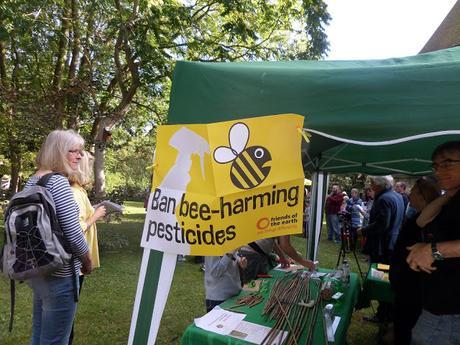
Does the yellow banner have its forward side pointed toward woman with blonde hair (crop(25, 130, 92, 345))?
no

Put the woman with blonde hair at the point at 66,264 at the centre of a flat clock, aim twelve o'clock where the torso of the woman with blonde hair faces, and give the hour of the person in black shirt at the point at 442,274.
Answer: The person in black shirt is roughly at 1 o'clock from the woman with blonde hair.

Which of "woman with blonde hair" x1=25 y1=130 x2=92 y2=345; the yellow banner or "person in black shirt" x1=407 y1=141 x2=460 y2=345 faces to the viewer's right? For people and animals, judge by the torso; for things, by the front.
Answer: the woman with blonde hair

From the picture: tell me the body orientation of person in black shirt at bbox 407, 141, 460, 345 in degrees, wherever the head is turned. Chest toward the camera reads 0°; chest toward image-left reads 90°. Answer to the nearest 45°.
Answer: approximately 45°

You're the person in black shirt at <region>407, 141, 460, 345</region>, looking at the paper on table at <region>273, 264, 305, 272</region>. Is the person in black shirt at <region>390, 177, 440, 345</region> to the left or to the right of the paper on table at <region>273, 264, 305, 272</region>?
right

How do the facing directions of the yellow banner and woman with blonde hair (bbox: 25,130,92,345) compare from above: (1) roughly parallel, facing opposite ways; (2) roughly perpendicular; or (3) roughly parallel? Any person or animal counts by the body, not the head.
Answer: roughly perpendicular

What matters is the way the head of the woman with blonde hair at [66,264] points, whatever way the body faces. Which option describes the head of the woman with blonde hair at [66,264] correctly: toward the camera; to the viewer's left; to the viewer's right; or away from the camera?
to the viewer's right

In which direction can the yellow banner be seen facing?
toward the camera

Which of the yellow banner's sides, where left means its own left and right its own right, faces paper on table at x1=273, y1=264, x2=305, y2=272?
back

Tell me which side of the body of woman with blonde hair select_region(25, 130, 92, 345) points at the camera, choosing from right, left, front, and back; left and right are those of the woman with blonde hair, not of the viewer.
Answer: right
